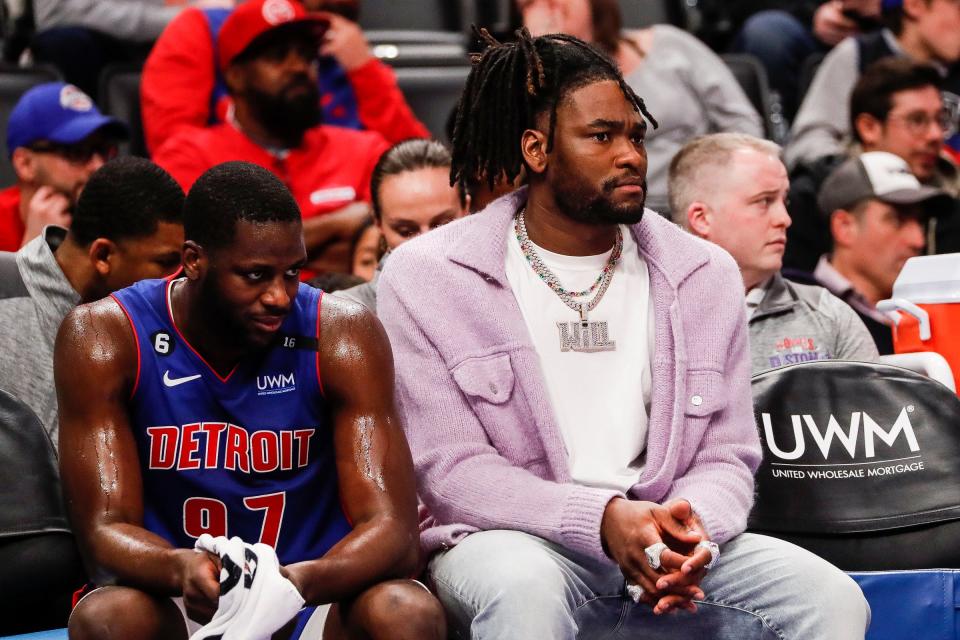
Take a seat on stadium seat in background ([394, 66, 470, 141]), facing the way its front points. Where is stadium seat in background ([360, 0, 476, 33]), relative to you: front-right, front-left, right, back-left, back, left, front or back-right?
back

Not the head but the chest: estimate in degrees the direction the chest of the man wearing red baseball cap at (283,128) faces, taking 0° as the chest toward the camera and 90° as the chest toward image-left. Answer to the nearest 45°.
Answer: approximately 315°

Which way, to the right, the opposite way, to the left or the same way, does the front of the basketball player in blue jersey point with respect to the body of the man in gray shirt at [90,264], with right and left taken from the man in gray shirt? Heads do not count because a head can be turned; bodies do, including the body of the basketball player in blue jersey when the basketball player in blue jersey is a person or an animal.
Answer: to the right

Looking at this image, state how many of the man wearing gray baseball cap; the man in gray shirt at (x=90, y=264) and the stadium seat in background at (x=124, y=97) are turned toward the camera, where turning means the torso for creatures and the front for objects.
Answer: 1

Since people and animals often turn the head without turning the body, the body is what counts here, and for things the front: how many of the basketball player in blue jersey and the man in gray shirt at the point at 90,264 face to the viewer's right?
1

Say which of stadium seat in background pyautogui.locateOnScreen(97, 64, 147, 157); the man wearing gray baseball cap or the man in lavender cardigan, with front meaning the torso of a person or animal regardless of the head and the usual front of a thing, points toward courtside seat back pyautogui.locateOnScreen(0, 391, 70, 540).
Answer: the stadium seat in background

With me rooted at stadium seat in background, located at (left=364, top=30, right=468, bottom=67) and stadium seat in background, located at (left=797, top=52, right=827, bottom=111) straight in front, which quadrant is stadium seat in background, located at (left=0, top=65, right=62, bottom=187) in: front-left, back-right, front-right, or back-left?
back-right

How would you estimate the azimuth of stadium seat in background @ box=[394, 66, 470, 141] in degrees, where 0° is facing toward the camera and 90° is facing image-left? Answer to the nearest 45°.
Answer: approximately 0°
